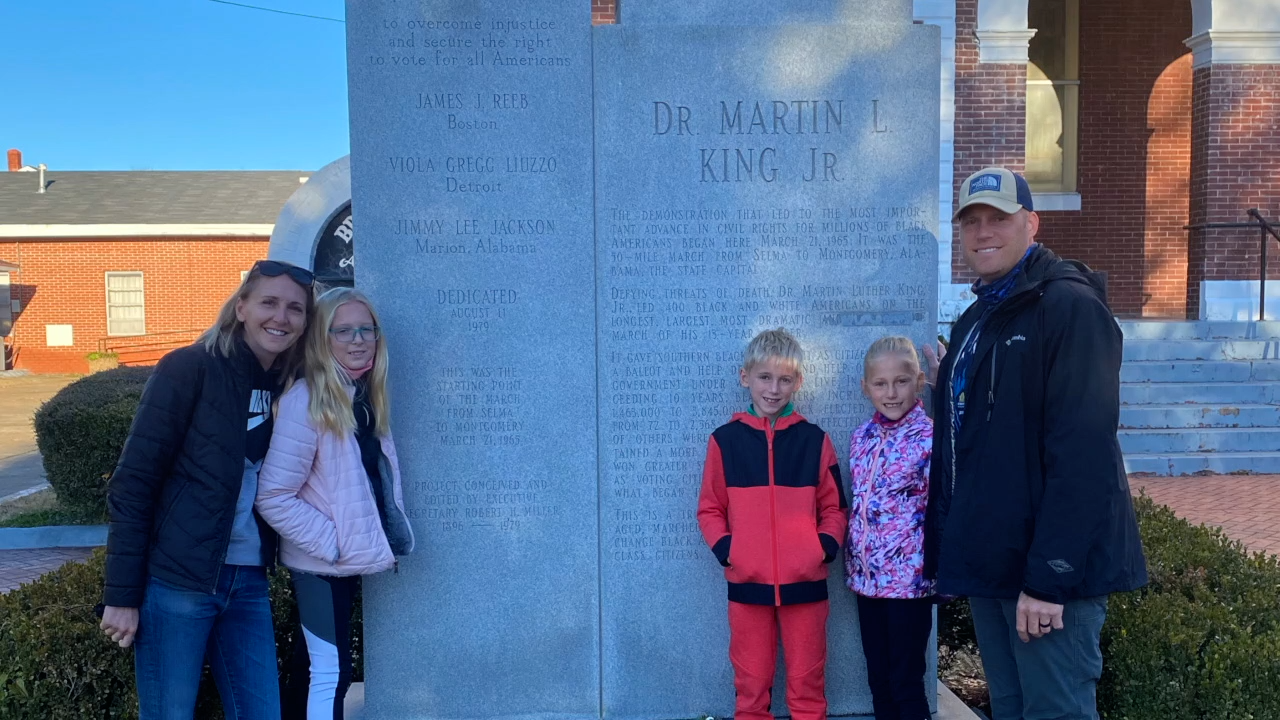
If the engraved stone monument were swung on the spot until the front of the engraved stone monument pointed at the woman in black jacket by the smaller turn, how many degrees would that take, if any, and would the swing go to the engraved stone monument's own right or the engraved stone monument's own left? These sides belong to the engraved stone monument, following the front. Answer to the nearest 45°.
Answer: approximately 45° to the engraved stone monument's own right

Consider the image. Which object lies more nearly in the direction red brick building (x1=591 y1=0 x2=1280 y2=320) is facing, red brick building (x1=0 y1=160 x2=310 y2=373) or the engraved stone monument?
the engraved stone monument

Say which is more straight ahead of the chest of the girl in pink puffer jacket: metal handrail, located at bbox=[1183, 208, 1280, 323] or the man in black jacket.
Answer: the man in black jacket

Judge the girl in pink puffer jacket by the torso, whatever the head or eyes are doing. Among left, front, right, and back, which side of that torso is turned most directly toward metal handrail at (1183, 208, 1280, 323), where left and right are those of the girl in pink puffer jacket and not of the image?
left

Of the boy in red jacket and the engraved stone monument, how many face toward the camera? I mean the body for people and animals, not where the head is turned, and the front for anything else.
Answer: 2

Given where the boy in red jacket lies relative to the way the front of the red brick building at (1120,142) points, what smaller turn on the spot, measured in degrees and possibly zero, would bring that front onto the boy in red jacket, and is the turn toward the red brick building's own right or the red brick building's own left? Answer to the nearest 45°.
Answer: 0° — it already faces them

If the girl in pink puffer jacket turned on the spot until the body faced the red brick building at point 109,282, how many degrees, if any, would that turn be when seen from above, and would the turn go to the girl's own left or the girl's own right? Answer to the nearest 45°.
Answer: approximately 135° to the girl's own left
